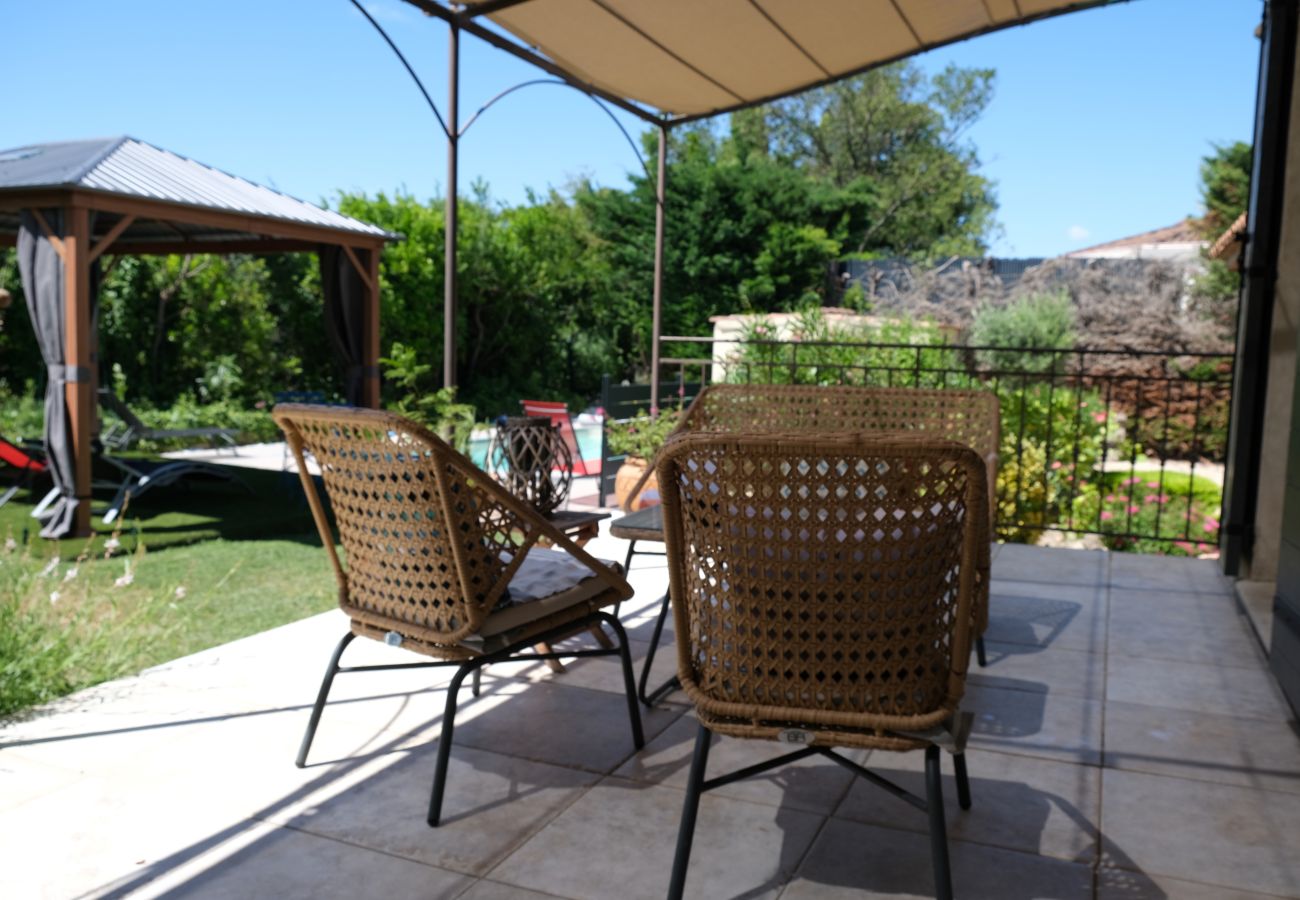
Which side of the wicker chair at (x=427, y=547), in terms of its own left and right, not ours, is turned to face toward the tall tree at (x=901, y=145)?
front

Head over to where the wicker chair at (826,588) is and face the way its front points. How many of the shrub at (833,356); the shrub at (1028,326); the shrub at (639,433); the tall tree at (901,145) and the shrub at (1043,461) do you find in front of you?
5

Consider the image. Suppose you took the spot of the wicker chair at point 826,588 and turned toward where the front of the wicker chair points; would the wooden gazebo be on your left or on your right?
on your left

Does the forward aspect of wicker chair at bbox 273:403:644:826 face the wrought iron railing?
yes

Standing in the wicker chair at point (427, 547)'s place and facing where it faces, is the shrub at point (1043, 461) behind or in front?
in front

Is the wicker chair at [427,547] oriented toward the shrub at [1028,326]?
yes

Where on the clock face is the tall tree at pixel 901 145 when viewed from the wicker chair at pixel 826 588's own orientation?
The tall tree is roughly at 12 o'clock from the wicker chair.

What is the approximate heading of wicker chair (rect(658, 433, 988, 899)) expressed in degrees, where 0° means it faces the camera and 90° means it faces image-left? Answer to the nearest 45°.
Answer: approximately 180°

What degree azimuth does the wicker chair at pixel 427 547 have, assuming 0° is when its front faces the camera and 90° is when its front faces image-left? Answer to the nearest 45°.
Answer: approximately 225°

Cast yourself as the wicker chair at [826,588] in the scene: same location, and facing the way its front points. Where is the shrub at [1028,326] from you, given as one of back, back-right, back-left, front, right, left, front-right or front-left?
front

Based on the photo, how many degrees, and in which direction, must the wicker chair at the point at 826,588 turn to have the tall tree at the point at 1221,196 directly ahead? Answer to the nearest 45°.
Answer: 0° — it already faces it

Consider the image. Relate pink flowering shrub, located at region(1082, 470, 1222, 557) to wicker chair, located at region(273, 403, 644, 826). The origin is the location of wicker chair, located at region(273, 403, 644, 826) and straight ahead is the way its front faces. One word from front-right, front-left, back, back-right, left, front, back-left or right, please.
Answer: front

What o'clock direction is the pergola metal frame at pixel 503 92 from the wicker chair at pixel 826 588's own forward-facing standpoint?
The pergola metal frame is roughly at 11 o'clock from the wicker chair.

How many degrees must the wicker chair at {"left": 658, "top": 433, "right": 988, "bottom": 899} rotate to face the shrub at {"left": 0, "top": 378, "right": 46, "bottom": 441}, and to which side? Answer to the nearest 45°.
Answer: approximately 45° to its left
